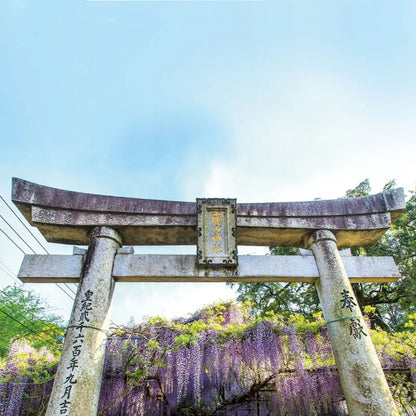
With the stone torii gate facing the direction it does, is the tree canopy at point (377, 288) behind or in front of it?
behind

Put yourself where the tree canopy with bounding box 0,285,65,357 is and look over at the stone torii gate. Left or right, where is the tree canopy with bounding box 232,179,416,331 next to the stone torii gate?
left

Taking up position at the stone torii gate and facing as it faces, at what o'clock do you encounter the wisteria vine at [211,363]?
The wisteria vine is roughly at 6 o'clock from the stone torii gate.

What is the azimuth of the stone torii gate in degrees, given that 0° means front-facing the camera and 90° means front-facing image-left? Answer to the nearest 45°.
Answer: approximately 0°

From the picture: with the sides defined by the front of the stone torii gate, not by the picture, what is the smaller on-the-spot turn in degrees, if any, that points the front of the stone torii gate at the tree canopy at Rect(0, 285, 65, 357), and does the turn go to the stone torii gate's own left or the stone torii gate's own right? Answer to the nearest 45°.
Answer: approximately 135° to the stone torii gate's own right
